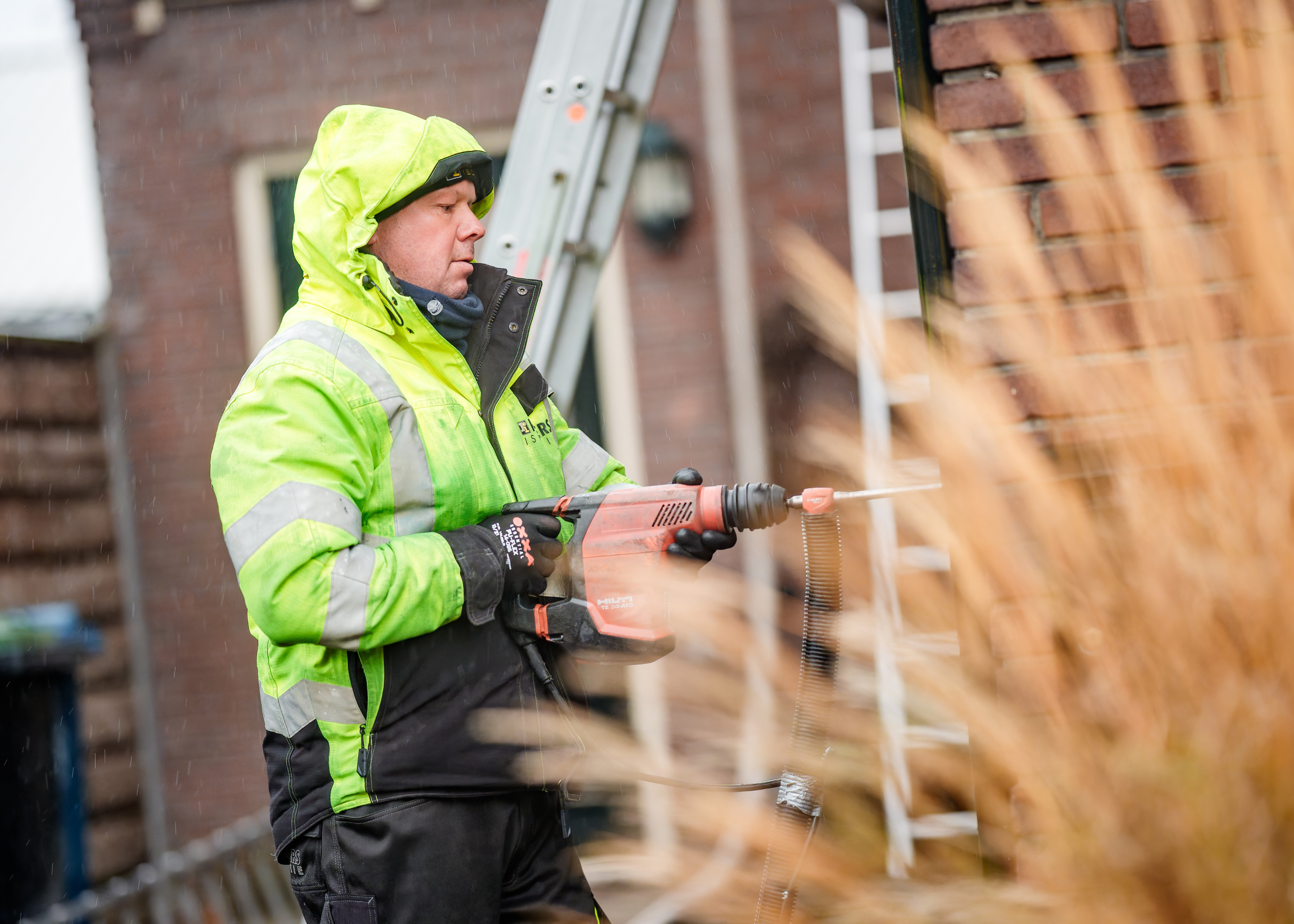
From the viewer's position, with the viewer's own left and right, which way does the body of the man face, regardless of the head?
facing the viewer and to the right of the viewer

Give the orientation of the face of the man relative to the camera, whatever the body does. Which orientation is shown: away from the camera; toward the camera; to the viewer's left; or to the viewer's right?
to the viewer's right

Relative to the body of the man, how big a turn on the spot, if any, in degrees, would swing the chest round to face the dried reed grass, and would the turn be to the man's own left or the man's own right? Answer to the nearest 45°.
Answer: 0° — they already face it

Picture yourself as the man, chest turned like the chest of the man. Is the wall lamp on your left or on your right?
on your left

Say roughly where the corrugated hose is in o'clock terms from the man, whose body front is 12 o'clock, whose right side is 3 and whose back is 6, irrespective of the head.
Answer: The corrugated hose is roughly at 12 o'clock from the man.
